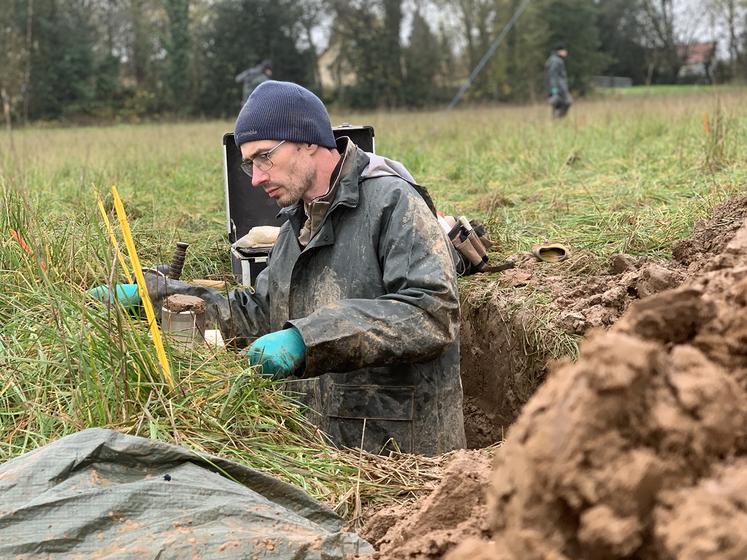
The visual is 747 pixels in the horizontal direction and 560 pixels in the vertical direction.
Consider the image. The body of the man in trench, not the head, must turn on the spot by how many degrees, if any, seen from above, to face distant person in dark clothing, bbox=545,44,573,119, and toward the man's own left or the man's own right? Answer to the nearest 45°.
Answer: approximately 135° to the man's own right

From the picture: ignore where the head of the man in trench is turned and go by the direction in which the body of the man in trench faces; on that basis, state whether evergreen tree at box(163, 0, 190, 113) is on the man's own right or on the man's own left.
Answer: on the man's own right

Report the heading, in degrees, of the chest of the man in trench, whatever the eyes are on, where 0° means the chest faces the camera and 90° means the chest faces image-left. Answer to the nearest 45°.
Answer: approximately 45°

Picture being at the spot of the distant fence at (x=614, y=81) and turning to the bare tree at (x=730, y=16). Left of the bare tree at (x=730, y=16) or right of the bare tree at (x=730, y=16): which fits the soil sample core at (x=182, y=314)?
right

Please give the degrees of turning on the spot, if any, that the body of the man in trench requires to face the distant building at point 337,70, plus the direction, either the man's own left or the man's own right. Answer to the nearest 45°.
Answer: approximately 135° to the man's own right

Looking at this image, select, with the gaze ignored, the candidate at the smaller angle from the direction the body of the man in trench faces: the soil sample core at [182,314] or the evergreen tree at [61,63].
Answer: the soil sample core

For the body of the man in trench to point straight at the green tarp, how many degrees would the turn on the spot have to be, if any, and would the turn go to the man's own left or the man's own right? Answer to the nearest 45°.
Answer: approximately 45° to the man's own left

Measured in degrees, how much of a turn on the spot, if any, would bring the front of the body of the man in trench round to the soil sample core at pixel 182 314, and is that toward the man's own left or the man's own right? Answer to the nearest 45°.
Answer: approximately 45° to the man's own right
